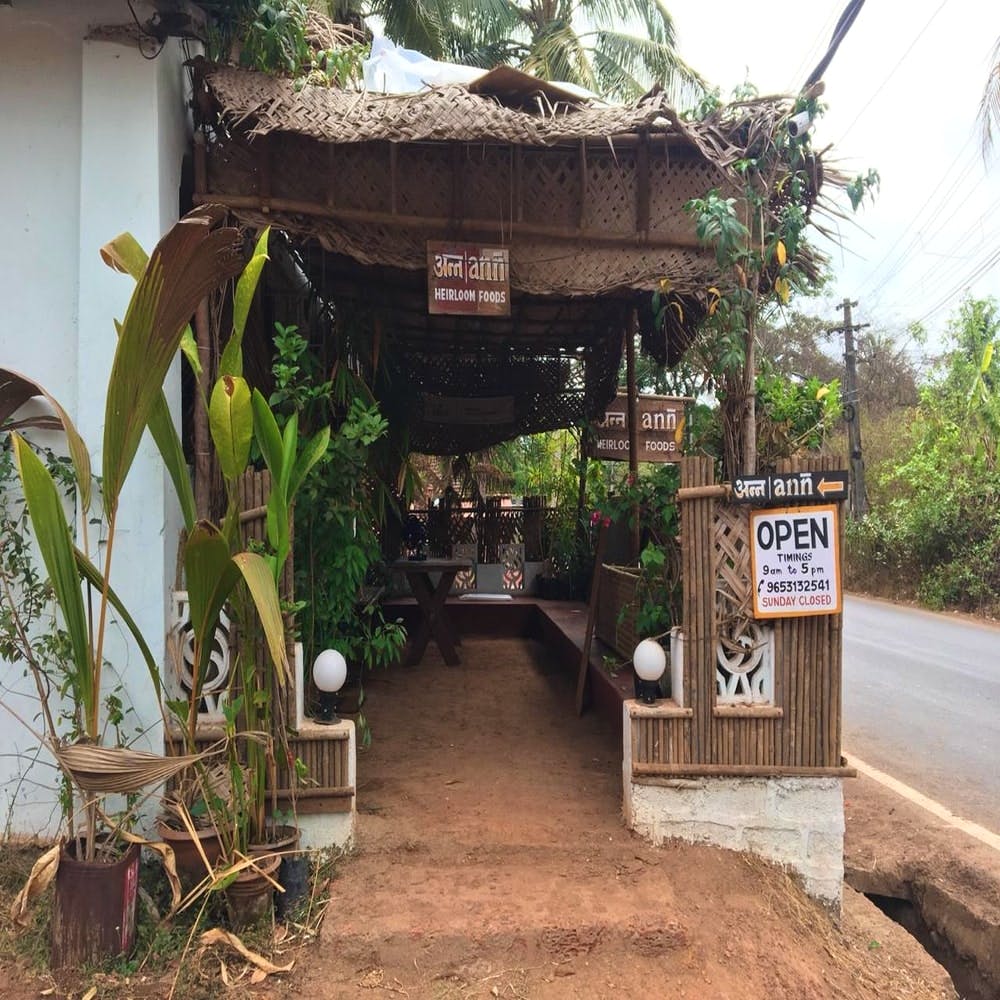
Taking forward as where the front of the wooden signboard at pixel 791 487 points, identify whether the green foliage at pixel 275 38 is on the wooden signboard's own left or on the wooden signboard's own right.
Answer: on the wooden signboard's own right

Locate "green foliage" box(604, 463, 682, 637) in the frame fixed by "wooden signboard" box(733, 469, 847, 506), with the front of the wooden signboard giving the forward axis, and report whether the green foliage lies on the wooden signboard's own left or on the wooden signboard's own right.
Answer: on the wooden signboard's own right

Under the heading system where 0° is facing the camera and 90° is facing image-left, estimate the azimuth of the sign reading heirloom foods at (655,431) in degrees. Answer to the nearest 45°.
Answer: approximately 0°

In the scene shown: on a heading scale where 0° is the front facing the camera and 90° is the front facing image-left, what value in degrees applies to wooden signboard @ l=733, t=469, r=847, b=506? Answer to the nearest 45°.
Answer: approximately 0°

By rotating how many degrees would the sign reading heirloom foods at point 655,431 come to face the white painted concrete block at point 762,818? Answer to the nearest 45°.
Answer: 0° — it already faces it

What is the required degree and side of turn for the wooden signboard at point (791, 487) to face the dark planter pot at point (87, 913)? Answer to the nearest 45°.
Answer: approximately 45° to its right

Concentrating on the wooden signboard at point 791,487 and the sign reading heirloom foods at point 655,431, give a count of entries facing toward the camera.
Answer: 2

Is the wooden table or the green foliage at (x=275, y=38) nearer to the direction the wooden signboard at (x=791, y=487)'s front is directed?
the green foliage

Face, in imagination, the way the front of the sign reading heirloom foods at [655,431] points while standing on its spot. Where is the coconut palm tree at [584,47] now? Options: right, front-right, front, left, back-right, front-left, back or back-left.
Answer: back
